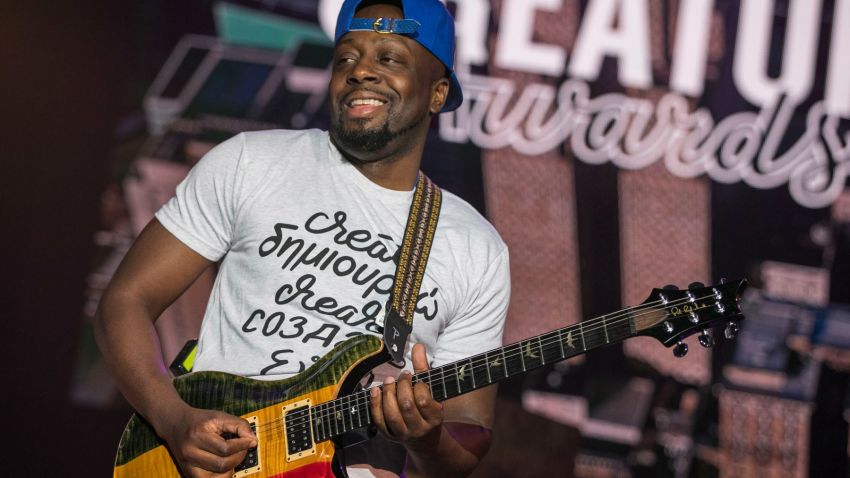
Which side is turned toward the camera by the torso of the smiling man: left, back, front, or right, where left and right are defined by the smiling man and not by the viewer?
front
